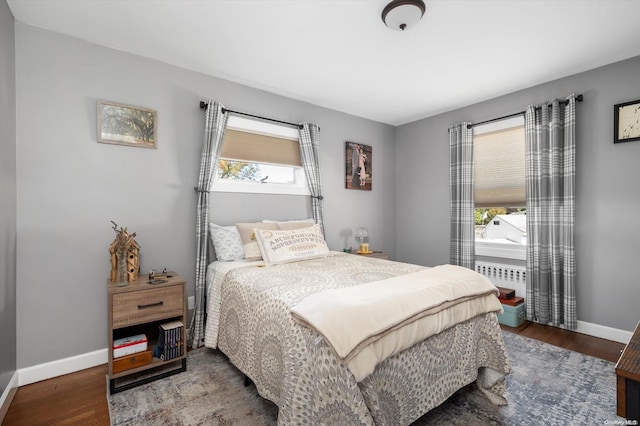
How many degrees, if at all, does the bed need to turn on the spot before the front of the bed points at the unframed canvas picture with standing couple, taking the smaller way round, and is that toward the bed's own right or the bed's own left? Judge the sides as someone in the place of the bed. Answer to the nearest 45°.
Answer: approximately 135° to the bed's own left

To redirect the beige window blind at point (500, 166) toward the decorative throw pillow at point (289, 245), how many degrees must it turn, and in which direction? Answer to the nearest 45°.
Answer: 0° — it already faces it

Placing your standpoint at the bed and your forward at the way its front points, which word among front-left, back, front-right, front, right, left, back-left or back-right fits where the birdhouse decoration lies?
back-right

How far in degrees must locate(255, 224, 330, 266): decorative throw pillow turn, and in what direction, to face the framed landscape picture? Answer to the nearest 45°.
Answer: approximately 135° to its right

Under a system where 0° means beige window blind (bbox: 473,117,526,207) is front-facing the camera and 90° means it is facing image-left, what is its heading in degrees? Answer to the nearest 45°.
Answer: approximately 45°

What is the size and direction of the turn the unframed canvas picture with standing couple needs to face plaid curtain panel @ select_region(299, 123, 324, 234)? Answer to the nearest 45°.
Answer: approximately 90° to its right

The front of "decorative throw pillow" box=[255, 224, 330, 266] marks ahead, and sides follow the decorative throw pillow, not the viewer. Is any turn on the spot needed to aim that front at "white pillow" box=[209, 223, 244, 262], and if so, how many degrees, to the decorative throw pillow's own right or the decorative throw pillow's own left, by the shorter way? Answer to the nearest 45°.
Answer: approximately 135° to the decorative throw pillow's own right

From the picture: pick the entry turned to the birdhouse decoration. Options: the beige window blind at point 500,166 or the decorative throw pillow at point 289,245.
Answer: the beige window blind

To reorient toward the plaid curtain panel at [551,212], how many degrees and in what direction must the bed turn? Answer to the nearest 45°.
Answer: approximately 90° to its left

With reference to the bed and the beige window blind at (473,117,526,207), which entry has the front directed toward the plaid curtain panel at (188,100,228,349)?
the beige window blind

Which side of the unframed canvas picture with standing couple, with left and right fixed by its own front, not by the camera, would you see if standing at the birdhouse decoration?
right
